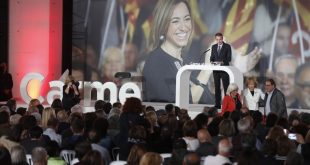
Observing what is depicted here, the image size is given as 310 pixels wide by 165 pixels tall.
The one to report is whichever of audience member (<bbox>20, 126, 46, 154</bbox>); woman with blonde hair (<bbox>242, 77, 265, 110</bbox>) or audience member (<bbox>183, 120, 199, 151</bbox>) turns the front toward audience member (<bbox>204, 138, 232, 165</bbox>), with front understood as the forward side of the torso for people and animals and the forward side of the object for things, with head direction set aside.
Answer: the woman with blonde hair

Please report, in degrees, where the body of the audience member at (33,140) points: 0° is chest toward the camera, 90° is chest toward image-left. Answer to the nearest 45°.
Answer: approximately 180°

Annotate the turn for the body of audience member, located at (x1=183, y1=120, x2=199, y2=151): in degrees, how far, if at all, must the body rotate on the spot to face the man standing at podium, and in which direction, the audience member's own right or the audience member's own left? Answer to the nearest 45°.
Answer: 0° — they already face them

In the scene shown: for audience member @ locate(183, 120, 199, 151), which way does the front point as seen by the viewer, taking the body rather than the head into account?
away from the camera

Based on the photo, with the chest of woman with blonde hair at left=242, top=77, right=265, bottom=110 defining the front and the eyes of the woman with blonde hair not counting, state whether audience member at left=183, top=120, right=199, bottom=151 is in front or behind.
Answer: in front

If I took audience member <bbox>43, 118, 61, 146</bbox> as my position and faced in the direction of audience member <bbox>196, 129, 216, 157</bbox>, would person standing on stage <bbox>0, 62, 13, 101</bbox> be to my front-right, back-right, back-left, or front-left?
back-left

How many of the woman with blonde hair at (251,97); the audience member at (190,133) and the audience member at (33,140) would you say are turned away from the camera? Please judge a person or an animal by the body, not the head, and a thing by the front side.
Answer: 2

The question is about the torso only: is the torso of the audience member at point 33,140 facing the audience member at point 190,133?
no

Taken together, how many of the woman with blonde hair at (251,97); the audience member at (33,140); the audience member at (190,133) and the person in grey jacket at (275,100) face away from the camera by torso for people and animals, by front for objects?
2

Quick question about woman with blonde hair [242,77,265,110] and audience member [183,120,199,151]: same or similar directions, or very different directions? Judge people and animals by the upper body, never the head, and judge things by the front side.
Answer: very different directions

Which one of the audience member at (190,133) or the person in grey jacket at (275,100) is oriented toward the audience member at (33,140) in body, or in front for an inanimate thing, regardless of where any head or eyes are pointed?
the person in grey jacket

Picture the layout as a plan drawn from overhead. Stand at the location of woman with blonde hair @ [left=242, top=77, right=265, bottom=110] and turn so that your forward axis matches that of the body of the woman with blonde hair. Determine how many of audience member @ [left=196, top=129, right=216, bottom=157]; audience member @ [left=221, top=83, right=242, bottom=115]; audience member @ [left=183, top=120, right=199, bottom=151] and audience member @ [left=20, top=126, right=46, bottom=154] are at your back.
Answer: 0

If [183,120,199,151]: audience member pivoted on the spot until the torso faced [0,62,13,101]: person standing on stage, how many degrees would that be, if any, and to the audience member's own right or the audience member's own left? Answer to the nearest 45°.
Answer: approximately 45° to the audience member's own left

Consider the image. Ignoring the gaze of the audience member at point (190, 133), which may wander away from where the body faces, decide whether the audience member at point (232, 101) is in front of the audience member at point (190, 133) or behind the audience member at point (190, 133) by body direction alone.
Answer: in front

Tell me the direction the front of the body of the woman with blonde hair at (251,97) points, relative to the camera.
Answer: toward the camera
